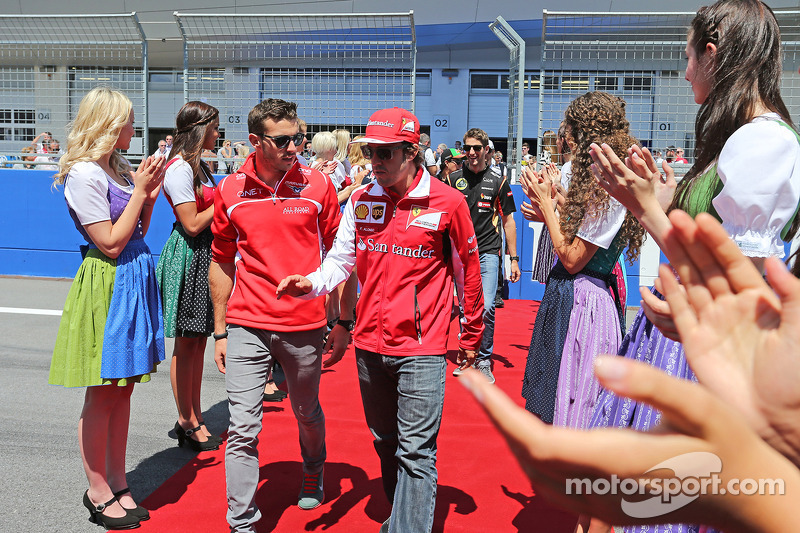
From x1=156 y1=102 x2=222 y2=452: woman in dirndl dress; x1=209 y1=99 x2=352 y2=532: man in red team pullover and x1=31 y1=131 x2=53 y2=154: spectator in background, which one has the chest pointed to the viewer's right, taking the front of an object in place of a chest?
the woman in dirndl dress

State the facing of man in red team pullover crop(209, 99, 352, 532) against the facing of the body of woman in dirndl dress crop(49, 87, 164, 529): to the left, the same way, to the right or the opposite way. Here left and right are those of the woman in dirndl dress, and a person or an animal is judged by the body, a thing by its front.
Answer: to the right

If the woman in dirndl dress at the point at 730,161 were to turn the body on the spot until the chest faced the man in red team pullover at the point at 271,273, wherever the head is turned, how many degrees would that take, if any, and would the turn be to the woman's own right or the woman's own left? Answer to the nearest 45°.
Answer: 0° — they already face them

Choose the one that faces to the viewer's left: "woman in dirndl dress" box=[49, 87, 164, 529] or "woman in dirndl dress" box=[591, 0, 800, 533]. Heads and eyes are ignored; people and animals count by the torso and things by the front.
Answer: "woman in dirndl dress" box=[591, 0, 800, 533]

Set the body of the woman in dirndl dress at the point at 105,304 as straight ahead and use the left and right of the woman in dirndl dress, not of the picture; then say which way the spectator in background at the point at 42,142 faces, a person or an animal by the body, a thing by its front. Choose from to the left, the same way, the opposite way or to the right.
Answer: to the right

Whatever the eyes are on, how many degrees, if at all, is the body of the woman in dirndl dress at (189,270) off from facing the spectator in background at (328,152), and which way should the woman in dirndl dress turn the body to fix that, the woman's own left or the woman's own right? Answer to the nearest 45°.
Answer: approximately 45° to the woman's own left

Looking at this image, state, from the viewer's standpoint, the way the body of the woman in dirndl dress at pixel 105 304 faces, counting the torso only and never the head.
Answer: to the viewer's right

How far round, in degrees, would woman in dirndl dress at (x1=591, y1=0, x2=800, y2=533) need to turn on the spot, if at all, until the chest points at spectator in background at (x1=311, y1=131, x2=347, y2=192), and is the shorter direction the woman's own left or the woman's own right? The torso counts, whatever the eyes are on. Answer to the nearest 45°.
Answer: approximately 45° to the woman's own right

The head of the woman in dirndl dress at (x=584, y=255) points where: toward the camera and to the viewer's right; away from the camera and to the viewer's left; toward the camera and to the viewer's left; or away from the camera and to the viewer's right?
away from the camera and to the viewer's left

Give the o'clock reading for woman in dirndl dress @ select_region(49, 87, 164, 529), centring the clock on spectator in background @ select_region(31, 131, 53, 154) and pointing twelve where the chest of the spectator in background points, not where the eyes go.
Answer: The woman in dirndl dress is roughly at 12 o'clock from the spectator in background.

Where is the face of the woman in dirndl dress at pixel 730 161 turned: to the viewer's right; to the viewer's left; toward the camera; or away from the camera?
to the viewer's left

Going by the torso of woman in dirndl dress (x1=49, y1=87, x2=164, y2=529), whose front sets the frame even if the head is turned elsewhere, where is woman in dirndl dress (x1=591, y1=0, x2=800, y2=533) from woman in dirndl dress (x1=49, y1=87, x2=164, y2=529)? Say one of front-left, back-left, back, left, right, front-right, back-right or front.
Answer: front-right

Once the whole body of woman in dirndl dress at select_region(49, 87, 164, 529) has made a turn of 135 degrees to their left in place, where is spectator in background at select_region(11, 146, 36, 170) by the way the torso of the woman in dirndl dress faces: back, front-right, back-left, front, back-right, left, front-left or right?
front-right

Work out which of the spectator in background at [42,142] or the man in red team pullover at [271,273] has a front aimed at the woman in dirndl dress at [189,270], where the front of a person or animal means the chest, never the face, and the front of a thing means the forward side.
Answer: the spectator in background

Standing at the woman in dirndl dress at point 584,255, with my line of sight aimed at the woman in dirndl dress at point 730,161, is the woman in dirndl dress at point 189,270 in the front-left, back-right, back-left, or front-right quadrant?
back-right

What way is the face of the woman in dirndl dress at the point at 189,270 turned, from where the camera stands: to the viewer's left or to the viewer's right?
to the viewer's right

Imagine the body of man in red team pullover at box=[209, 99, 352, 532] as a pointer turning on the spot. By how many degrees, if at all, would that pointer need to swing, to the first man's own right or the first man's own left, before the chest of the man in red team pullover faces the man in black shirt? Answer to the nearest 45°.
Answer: approximately 135° to the first man's own left

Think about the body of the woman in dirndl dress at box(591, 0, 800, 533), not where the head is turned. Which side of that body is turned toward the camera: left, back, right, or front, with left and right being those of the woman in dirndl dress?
left
